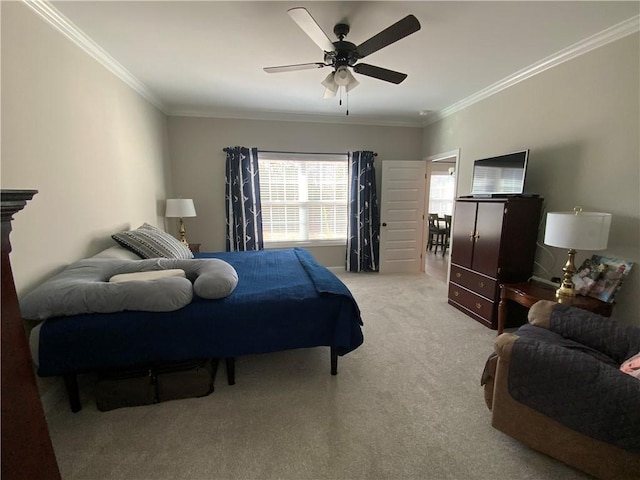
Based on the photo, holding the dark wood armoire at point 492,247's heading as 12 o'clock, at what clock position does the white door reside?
The white door is roughly at 3 o'clock from the dark wood armoire.

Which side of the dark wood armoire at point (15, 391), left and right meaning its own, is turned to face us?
right

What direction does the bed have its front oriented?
to the viewer's right

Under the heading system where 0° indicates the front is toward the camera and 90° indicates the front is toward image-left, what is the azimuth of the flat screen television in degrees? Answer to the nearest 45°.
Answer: approximately 45°

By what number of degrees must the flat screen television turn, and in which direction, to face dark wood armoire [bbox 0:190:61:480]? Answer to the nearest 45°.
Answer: approximately 45° to its left

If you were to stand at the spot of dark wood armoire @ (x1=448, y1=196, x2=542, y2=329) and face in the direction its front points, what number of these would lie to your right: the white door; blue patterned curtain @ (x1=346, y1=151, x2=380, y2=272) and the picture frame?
2

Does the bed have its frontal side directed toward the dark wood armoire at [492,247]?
yes

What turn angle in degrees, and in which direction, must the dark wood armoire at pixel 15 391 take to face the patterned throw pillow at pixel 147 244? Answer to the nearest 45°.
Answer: approximately 45° to its left

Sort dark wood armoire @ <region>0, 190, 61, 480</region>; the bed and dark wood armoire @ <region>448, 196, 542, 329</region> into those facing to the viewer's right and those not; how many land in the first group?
2

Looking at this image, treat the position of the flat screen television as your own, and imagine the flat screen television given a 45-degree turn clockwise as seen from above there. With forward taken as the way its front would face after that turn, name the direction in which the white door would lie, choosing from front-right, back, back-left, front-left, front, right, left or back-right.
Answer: front-right

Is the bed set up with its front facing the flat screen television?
yes
